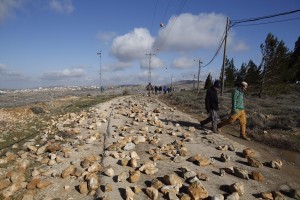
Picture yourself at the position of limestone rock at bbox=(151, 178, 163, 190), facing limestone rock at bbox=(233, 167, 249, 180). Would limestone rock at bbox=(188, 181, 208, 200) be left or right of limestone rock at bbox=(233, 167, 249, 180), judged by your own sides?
right

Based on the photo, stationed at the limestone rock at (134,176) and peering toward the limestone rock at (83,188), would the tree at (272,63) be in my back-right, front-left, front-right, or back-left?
back-right

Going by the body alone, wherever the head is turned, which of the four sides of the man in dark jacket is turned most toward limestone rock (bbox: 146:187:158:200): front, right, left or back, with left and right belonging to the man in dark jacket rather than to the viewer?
right

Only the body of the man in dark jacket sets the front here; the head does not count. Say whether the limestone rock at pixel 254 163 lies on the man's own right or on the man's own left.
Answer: on the man's own right

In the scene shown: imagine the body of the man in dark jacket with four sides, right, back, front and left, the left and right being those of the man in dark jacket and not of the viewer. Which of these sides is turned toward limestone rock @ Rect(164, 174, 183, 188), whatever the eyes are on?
right

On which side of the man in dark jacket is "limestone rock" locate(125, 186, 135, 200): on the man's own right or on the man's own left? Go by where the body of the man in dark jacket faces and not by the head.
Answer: on the man's own right

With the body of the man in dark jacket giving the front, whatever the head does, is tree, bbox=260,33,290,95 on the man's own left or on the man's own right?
on the man's own left

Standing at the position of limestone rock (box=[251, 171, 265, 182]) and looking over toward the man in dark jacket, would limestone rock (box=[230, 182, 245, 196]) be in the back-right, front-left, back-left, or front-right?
back-left

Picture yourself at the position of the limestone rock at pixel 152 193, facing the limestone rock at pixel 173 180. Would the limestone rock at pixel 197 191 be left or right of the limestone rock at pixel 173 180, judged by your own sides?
right
